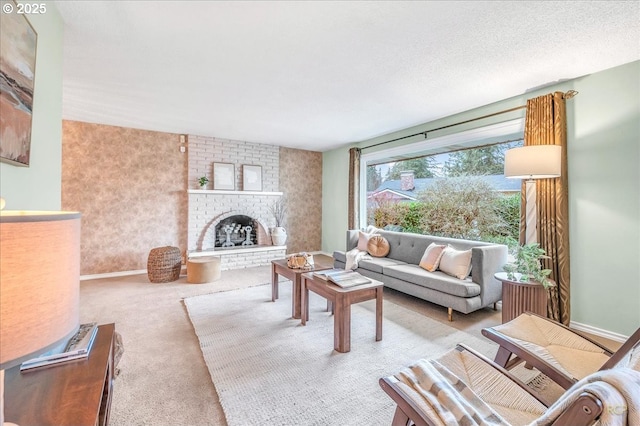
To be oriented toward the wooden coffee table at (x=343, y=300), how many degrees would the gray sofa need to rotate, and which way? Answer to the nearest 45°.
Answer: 0° — it already faces it

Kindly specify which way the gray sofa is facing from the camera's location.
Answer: facing the viewer and to the left of the viewer

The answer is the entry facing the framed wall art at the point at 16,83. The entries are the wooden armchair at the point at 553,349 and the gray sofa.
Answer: the gray sofa

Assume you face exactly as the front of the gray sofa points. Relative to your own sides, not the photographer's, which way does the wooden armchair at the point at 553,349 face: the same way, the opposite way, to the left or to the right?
to the right

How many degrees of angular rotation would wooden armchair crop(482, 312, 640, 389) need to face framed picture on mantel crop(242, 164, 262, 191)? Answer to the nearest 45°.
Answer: approximately 45° to its left

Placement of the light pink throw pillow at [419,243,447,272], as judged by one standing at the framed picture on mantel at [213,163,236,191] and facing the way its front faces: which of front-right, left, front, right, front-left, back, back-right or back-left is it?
front-left

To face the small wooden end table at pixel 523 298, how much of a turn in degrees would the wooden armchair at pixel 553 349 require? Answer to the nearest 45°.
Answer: approximately 45° to its right

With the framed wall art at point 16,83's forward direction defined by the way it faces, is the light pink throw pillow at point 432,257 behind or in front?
in front

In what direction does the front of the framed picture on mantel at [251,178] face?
toward the camera

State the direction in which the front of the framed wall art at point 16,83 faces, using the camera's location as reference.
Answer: facing to the right of the viewer

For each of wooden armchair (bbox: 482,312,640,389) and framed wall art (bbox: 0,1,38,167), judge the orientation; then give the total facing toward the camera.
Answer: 0

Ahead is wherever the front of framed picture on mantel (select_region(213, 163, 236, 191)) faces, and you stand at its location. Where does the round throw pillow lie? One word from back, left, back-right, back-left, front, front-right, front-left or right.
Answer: front-left
